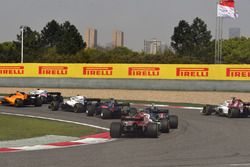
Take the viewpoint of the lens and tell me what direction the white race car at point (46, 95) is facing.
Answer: facing away from the viewer and to the left of the viewer

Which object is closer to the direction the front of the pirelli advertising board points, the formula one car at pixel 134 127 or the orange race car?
the formula one car

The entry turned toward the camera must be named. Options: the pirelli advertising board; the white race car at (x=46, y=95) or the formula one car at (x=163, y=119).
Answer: the pirelli advertising board

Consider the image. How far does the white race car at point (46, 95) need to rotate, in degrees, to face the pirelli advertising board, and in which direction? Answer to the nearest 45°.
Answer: approximately 90° to its right

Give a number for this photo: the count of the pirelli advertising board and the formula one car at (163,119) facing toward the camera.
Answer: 1

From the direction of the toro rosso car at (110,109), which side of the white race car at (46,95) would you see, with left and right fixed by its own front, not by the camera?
back

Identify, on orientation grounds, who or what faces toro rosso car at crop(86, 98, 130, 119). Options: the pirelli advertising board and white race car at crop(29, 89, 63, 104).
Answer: the pirelli advertising board

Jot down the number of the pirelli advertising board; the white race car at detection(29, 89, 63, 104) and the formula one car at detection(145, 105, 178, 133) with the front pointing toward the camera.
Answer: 1

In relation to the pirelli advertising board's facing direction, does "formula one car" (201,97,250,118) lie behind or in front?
in front

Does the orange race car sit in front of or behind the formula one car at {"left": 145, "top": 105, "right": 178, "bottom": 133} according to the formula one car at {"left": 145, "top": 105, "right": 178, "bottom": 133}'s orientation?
in front

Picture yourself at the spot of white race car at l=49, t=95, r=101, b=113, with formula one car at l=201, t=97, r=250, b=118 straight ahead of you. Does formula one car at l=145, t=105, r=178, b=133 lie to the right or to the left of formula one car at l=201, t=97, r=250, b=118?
right

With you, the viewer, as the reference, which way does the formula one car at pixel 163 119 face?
facing away from the viewer and to the left of the viewer

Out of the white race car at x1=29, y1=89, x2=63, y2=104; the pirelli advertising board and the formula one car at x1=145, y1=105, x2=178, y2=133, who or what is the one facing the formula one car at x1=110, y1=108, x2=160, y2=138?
the pirelli advertising board

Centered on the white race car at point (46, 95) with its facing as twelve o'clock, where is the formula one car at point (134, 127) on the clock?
The formula one car is roughly at 7 o'clock from the white race car.

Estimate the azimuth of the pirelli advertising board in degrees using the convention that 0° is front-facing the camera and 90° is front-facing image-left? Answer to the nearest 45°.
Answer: approximately 0°
